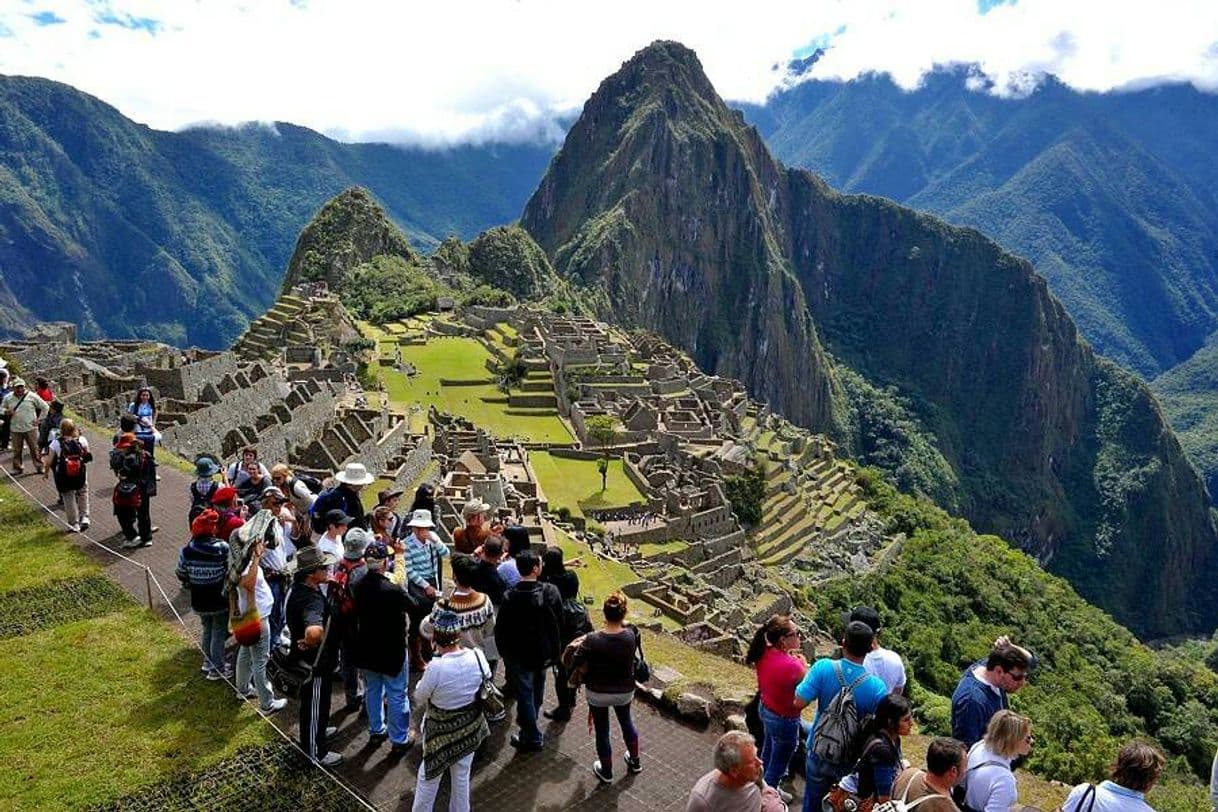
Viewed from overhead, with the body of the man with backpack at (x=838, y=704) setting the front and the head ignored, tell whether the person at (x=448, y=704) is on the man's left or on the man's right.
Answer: on the man's left

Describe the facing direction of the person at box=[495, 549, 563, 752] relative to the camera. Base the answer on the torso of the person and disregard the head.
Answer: away from the camera

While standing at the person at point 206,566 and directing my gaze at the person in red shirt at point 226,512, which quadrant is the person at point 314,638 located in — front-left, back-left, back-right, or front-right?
back-right

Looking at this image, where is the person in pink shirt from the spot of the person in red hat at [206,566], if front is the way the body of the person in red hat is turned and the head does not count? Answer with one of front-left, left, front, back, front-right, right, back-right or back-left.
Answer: right

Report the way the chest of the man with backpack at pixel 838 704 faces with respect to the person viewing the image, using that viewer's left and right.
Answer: facing away from the viewer

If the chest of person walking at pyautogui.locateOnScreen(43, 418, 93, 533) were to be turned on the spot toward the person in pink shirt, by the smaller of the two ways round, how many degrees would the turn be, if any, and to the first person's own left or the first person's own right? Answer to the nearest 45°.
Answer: approximately 135° to the first person's own right

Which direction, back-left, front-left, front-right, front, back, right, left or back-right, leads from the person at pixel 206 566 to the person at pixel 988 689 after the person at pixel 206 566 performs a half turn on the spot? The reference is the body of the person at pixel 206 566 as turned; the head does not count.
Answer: left

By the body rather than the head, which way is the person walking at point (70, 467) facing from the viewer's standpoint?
away from the camera

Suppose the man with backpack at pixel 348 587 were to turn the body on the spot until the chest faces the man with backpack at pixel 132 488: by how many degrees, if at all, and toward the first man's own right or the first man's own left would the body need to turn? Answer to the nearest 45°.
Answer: approximately 90° to the first man's own left

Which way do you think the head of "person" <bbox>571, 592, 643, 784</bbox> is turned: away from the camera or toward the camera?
away from the camera

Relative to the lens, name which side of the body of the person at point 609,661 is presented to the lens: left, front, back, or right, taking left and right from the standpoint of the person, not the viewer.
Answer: back
